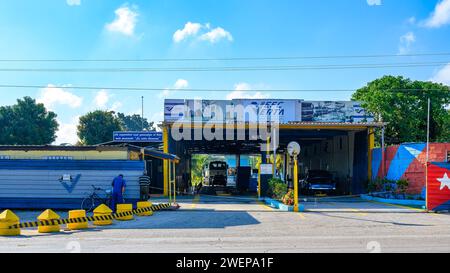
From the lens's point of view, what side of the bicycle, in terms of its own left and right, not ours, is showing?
left

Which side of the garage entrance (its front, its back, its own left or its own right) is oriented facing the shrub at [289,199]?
front

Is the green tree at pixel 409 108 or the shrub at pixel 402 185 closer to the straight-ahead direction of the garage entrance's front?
the shrub

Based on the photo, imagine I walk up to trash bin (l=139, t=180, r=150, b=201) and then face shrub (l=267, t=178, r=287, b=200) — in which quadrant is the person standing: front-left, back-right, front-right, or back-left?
back-right

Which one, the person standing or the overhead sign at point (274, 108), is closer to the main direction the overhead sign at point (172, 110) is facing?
the person standing

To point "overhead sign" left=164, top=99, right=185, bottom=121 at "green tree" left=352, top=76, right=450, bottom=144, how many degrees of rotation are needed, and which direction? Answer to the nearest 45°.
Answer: approximately 135° to its left

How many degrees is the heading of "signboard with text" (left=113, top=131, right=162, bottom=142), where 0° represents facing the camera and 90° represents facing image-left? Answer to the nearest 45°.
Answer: approximately 0°

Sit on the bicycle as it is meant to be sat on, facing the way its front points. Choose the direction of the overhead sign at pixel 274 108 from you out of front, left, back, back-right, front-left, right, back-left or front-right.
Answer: back-right

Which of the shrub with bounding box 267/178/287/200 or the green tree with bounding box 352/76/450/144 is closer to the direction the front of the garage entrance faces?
the shrub

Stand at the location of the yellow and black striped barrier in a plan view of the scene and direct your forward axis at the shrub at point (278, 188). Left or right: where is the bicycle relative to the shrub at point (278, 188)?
left

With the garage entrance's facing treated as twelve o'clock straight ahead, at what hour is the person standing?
The person standing is roughly at 1 o'clock from the garage entrance.

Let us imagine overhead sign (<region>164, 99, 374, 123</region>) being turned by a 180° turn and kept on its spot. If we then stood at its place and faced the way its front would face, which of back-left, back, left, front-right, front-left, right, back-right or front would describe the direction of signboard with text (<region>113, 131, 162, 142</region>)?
front-left
